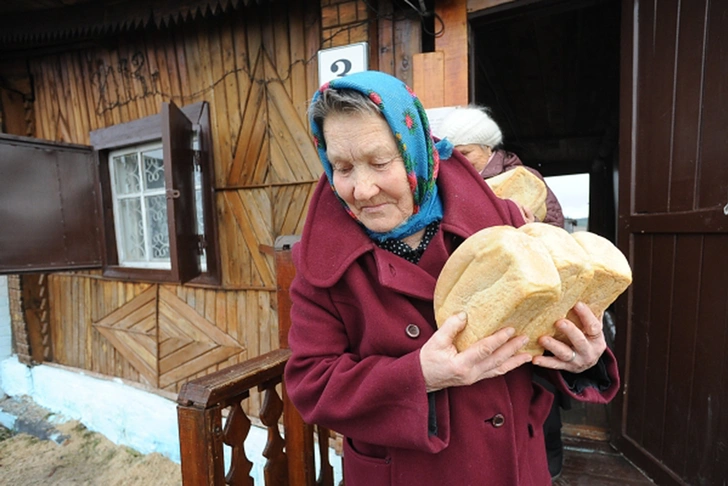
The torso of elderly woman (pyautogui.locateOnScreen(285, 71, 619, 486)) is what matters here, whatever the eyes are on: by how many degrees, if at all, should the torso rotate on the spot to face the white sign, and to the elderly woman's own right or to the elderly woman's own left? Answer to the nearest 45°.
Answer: approximately 135° to the elderly woman's own left

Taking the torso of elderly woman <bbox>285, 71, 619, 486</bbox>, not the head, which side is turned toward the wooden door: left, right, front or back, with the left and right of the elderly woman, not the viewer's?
left

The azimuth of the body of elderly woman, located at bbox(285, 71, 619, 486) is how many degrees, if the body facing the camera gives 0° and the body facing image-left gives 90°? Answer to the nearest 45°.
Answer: approximately 315°

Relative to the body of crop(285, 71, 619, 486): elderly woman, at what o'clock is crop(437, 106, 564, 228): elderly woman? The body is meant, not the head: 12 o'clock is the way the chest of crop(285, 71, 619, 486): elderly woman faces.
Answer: crop(437, 106, 564, 228): elderly woman is roughly at 8 o'clock from crop(285, 71, 619, 486): elderly woman.

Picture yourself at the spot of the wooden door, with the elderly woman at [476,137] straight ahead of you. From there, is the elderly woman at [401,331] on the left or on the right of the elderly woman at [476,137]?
left

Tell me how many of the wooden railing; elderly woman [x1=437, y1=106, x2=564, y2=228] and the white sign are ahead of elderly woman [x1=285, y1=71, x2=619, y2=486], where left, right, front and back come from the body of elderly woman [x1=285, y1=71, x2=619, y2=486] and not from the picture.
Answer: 0

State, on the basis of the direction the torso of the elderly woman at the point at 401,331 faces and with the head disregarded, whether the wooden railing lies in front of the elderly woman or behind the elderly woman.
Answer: behind

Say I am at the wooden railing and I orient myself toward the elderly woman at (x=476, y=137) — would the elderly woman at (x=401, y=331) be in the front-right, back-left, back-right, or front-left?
front-right
